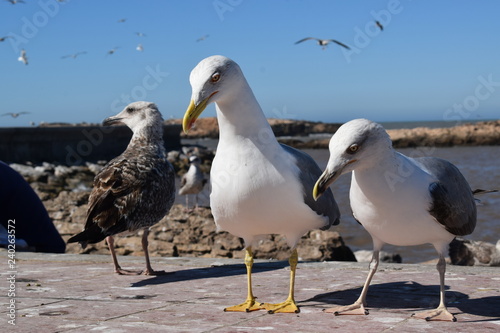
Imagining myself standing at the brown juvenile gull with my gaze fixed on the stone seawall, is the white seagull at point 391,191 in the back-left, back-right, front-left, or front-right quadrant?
back-right

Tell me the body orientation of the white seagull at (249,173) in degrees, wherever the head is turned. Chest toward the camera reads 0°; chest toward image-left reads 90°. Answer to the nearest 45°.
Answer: approximately 45°

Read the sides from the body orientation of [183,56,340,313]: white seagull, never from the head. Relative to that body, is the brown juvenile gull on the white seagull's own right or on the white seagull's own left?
on the white seagull's own right

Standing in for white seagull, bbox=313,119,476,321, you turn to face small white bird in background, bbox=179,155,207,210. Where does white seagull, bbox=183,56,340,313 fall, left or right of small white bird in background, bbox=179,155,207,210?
left

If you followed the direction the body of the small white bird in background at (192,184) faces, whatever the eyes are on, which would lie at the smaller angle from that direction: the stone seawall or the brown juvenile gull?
the brown juvenile gull

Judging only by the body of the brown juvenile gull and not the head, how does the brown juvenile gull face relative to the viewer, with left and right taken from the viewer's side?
facing to the right of the viewer

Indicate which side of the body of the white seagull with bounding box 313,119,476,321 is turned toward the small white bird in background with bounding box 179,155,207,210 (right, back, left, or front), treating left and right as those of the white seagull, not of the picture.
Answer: right
